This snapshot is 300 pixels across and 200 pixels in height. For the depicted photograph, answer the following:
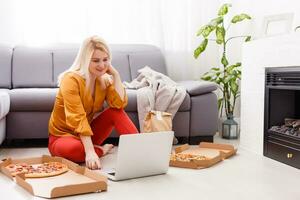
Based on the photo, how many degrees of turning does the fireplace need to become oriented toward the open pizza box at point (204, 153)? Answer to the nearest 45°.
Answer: approximately 45° to its right

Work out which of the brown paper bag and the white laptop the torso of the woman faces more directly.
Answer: the white laptop

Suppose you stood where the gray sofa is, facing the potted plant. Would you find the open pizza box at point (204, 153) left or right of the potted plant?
right

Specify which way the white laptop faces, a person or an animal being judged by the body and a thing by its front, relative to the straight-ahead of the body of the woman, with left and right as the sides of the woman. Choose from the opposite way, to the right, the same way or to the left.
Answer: the opposite way

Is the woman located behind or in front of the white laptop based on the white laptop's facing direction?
in front

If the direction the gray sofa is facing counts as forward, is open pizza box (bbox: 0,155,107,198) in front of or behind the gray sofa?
in front

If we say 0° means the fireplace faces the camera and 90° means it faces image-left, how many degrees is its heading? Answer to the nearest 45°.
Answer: approximately 45°

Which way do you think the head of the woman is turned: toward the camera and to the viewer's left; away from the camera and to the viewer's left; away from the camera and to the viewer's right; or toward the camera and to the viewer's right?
toward the camera and to the viewer's right

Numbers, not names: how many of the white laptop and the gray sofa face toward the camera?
1

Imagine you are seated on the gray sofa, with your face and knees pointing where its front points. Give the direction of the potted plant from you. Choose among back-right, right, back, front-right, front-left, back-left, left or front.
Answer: left

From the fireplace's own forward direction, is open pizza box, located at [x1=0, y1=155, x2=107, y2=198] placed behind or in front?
in front

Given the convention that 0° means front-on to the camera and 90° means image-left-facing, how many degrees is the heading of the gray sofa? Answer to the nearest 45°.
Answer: approximately 0°

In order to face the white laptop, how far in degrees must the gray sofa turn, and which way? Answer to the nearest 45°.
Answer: approximately 45° to its left

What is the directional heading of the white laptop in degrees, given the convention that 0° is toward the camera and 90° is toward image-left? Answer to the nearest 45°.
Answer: approximately 135°
